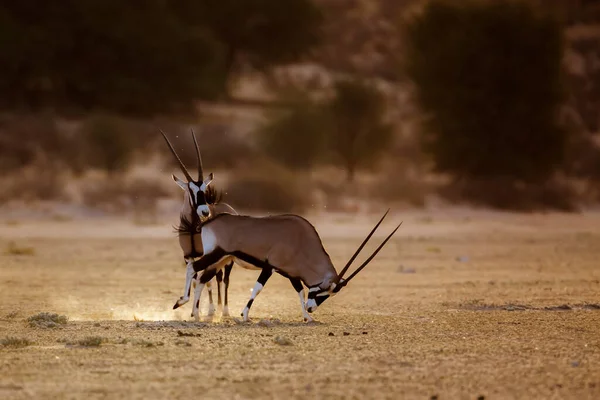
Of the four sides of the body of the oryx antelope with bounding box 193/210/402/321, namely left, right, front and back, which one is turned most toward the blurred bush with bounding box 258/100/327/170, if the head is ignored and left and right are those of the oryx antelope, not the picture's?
left

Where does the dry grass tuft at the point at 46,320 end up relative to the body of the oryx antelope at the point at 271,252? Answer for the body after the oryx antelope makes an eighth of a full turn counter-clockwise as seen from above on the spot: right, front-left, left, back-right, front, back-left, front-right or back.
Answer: back-left

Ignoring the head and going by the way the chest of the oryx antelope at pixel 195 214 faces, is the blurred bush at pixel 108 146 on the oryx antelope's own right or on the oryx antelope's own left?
on the oryx antelope's own right

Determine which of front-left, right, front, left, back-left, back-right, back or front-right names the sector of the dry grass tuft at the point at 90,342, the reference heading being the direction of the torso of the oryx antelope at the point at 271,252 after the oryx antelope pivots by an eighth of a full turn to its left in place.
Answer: back

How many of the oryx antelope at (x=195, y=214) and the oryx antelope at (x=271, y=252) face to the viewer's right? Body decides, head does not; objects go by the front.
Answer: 1

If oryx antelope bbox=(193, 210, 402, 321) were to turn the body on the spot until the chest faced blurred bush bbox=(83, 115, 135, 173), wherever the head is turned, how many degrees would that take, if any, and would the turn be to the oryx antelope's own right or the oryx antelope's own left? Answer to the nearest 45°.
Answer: approximately 90° to the oryx antelope's own left

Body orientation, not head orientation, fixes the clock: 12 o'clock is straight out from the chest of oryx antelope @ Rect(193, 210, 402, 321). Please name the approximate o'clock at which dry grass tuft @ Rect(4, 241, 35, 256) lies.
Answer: The dry grass tuft is roughly at 8 o'clock from the oryx antelope.

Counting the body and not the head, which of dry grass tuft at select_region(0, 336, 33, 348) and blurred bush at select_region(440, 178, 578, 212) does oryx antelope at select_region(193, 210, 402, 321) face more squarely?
the blurred bush

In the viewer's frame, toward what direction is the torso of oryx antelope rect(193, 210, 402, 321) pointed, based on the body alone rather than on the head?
to the viewer's right

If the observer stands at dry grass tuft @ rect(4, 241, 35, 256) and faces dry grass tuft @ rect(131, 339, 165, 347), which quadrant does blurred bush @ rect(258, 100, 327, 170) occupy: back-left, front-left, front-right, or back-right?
back-left

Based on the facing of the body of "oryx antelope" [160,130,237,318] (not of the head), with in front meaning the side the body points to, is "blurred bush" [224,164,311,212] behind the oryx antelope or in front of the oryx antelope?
behind

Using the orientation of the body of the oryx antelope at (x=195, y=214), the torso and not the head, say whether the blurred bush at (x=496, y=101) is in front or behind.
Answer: behind

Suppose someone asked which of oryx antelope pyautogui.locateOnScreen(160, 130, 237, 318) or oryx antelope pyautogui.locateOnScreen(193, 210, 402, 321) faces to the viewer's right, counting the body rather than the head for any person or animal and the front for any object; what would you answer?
oryx antelope pyautogui.locateOnScreen(193, 210, 402, 321)
